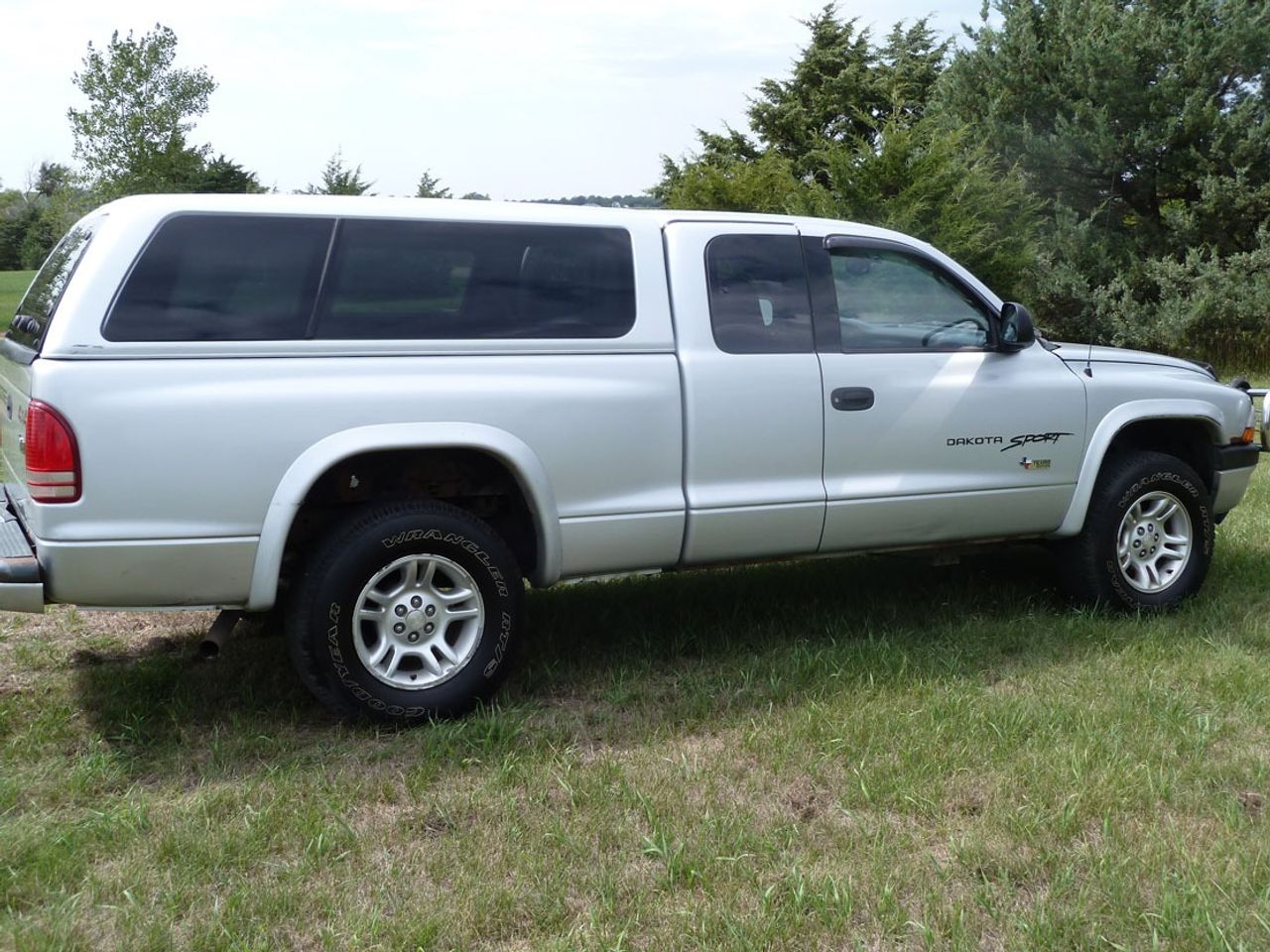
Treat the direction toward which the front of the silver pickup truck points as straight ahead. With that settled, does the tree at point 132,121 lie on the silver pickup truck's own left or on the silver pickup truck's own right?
on the silver pickup truck's own left

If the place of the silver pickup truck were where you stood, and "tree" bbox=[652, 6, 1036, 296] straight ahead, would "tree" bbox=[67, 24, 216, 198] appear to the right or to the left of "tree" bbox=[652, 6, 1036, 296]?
left

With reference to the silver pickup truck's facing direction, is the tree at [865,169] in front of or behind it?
in front

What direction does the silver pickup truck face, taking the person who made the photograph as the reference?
facing away from the viewer and to the right of the viewer

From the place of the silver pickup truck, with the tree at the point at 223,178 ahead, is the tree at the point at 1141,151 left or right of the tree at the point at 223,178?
right
